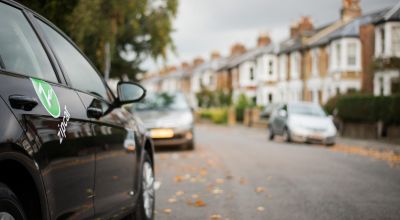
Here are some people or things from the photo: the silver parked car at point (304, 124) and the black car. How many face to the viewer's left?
0

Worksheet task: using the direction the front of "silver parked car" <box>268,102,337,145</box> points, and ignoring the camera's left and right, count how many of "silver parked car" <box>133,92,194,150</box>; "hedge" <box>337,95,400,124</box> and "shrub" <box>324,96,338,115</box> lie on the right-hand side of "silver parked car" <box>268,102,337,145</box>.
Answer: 1

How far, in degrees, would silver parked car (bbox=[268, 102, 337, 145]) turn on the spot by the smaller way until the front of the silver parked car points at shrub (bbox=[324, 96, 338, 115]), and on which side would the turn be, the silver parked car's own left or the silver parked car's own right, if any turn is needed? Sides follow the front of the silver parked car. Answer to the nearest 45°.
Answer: approximately 135° to the silver parked car's own left

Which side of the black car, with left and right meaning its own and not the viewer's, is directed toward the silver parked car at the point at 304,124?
front

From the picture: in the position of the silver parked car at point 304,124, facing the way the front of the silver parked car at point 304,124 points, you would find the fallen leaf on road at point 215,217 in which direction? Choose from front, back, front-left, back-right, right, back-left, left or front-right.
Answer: front-right

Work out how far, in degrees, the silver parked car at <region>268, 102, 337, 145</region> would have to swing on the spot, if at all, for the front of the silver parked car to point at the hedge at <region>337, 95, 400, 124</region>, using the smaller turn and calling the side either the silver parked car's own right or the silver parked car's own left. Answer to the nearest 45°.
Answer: approximately 90° to the silver parked car's own left

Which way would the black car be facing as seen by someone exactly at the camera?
facing away from the viewer and to the right of the viewer

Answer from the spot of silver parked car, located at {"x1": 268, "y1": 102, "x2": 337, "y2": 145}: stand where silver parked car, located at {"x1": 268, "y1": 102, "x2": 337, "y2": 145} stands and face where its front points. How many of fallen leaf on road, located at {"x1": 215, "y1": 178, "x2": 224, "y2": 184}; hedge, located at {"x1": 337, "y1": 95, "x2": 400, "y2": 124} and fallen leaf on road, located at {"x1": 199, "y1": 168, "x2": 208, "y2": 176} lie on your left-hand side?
1

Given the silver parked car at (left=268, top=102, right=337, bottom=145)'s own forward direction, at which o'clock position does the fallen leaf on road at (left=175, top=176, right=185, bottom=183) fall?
The fallen leaf on road is roughly at 2 o'clock from the silver parked car.

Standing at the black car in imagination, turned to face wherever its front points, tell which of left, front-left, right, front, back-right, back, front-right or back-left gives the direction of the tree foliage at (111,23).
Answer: front-left

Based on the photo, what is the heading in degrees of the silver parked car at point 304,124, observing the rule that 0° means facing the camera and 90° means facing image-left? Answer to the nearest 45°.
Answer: approximately 315°

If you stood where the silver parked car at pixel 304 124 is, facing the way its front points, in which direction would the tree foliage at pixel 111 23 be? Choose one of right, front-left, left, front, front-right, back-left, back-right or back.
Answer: right
